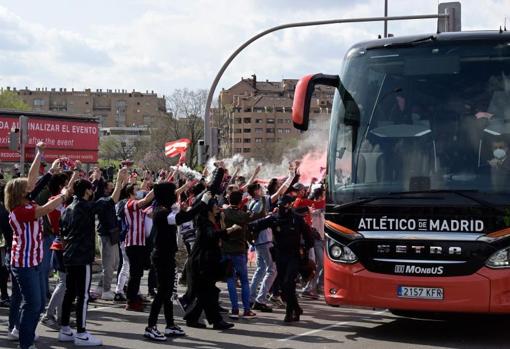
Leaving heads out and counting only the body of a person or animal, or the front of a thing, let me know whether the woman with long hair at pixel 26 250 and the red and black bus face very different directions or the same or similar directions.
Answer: very different directions

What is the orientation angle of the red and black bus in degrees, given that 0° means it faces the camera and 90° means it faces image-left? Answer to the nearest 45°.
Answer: approximately 0°

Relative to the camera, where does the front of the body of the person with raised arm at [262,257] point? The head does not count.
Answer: to the viewer's right

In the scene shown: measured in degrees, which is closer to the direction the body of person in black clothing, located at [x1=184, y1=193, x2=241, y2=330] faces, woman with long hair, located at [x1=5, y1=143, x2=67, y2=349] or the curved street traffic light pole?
the curved street traffic light pole

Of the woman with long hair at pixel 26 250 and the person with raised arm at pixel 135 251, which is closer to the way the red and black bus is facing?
the woman with long hair

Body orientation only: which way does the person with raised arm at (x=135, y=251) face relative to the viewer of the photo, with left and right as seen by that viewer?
facing to the right of the viewer

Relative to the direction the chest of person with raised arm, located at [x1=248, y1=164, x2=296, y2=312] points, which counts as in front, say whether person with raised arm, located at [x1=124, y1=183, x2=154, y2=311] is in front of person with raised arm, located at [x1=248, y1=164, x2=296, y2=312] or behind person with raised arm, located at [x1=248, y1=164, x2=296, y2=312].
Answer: behind

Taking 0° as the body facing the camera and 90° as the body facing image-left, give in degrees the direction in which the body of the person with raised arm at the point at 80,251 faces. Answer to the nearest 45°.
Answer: approximately 225°

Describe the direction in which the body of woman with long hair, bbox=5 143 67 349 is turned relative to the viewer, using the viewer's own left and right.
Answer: facing away from the viewer and to the right of the viewer

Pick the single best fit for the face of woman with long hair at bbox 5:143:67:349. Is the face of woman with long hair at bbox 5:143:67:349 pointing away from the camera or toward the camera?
away from the camera

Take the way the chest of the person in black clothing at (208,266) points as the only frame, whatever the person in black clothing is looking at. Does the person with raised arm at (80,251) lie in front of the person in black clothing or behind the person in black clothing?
behind

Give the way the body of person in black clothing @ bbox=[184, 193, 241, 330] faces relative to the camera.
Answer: to the viewer's right
